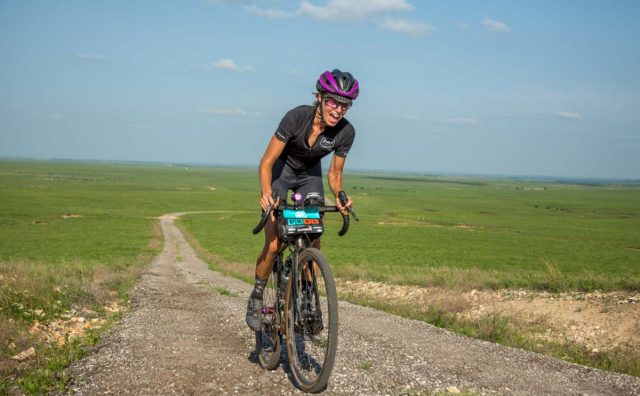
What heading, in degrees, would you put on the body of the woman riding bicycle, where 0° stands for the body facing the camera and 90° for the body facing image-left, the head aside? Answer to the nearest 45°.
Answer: approximately 0°

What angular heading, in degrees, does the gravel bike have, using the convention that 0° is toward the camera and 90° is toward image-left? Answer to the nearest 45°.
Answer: approximately 0°
